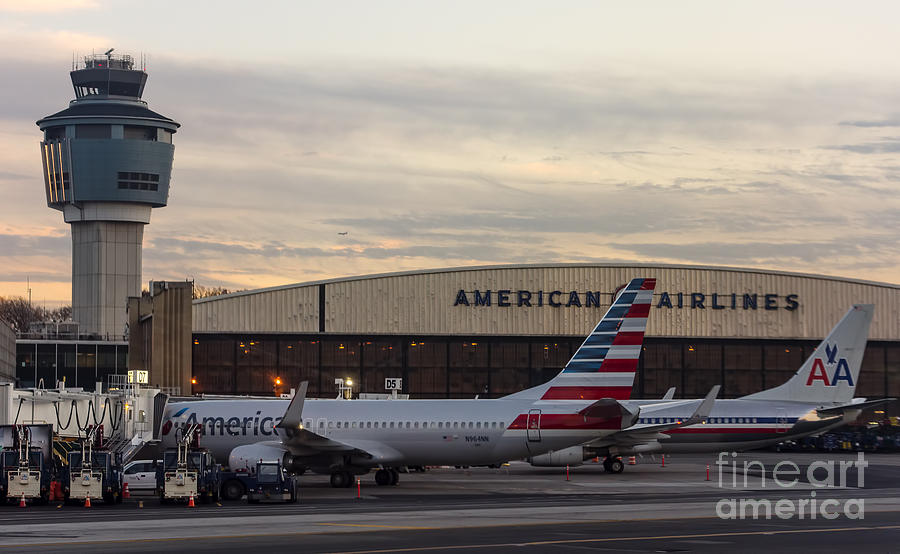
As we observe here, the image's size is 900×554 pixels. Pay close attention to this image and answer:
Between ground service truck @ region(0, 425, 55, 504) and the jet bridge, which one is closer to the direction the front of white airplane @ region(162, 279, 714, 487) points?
the jet bridge

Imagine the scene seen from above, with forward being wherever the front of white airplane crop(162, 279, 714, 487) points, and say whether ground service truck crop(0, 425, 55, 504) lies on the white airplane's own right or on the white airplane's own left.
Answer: on the white airplane's own left

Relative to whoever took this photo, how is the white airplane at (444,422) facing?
facing away from the viewer and to the left of the viewer

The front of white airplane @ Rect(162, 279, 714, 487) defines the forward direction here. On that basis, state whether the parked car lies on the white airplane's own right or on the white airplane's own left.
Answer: on the white airplane's own left
